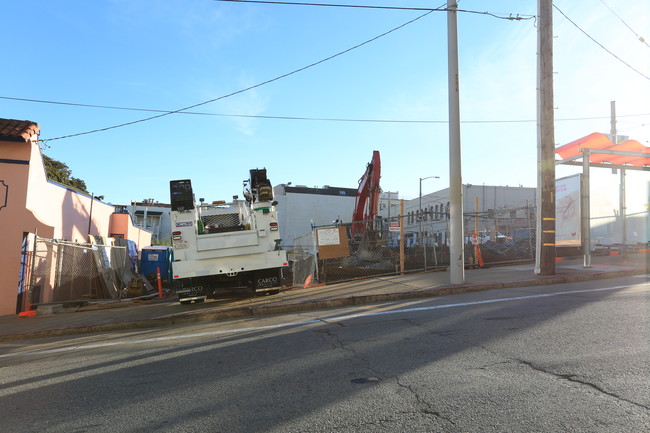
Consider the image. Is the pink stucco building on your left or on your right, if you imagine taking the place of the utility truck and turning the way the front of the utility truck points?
on your left

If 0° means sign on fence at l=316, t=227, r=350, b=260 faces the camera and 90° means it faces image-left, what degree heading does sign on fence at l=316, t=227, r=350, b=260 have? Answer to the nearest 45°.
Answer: approximately 0°

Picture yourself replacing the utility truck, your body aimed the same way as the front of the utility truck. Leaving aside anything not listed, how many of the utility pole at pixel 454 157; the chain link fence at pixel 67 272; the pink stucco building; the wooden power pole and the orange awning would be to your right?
3

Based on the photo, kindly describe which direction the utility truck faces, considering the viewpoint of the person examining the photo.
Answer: facing away from the viewer

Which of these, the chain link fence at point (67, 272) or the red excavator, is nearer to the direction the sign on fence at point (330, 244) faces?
the chain link fence

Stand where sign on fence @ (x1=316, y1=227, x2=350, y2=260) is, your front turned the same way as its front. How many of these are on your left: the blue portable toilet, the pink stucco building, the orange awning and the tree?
1

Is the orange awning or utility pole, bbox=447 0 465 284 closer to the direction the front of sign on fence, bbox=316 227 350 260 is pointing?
the utility pole

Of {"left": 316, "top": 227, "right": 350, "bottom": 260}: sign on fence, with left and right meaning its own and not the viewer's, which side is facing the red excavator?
back
